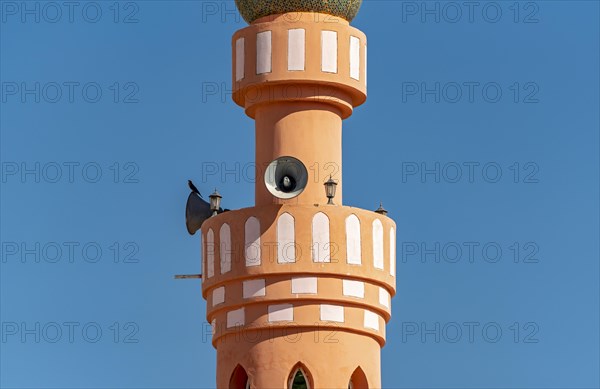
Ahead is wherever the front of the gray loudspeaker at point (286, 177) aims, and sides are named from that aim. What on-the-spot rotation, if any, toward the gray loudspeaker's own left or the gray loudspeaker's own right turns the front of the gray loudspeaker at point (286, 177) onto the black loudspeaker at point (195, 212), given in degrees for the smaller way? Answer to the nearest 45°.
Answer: approximately 135° to the gray loudspeaker's own right

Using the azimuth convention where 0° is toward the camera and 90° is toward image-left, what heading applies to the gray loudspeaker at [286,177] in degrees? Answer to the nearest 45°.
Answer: approximately 0°

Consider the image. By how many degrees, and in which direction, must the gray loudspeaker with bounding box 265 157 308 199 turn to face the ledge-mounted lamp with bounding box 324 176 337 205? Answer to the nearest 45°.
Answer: approximately 90° to its left
